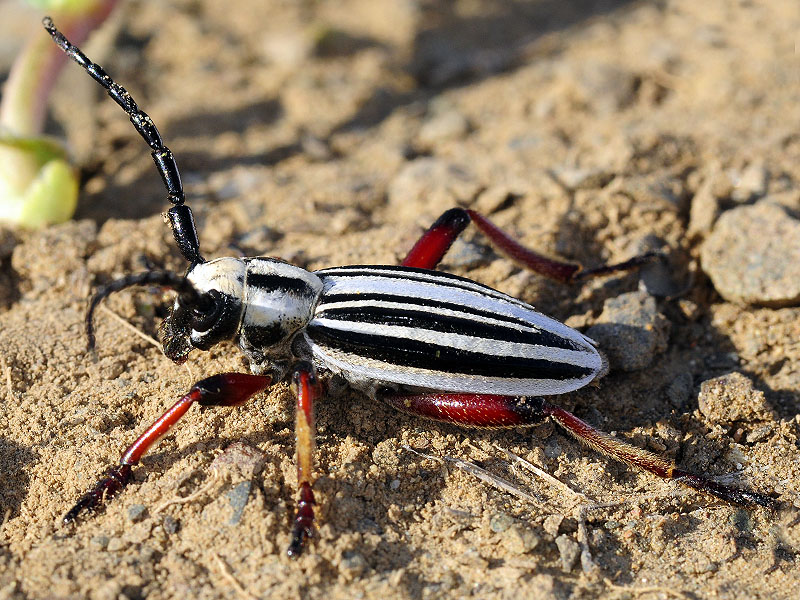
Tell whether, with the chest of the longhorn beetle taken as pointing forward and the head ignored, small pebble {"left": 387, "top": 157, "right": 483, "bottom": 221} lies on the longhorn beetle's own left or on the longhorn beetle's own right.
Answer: on the longhorn beetle's own right

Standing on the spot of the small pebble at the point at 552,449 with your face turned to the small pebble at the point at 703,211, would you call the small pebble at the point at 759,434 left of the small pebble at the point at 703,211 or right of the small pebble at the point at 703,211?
right

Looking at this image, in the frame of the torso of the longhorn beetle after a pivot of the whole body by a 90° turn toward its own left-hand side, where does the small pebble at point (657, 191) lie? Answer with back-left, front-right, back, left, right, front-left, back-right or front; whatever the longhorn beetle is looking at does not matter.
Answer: back-left

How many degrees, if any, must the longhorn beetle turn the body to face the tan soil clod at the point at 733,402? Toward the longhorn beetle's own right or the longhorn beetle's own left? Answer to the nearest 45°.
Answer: approximately 180°

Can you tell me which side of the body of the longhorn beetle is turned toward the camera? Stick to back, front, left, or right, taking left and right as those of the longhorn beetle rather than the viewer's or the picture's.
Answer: left

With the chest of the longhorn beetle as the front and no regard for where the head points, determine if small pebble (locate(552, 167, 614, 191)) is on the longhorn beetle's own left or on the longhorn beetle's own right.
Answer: on the longhorn beetle's own right

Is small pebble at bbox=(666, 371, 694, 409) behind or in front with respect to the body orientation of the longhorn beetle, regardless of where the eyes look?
behind

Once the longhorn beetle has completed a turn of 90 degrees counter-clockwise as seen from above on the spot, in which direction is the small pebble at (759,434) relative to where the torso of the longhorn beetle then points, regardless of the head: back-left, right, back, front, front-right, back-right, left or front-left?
left

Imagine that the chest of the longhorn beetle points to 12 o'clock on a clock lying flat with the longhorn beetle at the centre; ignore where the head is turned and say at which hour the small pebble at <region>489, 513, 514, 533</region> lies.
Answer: The small pebble is roughly at 8 o'clock from the longhorn beetle.

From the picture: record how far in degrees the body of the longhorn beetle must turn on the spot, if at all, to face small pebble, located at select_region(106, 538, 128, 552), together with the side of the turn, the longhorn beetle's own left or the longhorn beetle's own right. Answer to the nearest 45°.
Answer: approximately 45° to the longhorn beetle's own left

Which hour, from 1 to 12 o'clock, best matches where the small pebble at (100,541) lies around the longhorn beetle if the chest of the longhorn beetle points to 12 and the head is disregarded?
The small pebble is roughly at 11 o'clock from the longhorn beetle.

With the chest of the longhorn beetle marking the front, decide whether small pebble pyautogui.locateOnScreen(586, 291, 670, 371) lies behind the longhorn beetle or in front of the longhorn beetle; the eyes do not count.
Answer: behind

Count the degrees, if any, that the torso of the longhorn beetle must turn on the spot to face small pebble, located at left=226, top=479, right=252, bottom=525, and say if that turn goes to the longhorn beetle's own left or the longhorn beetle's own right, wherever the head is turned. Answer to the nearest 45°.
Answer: approximately 45° to the longhorn beetle's own left
